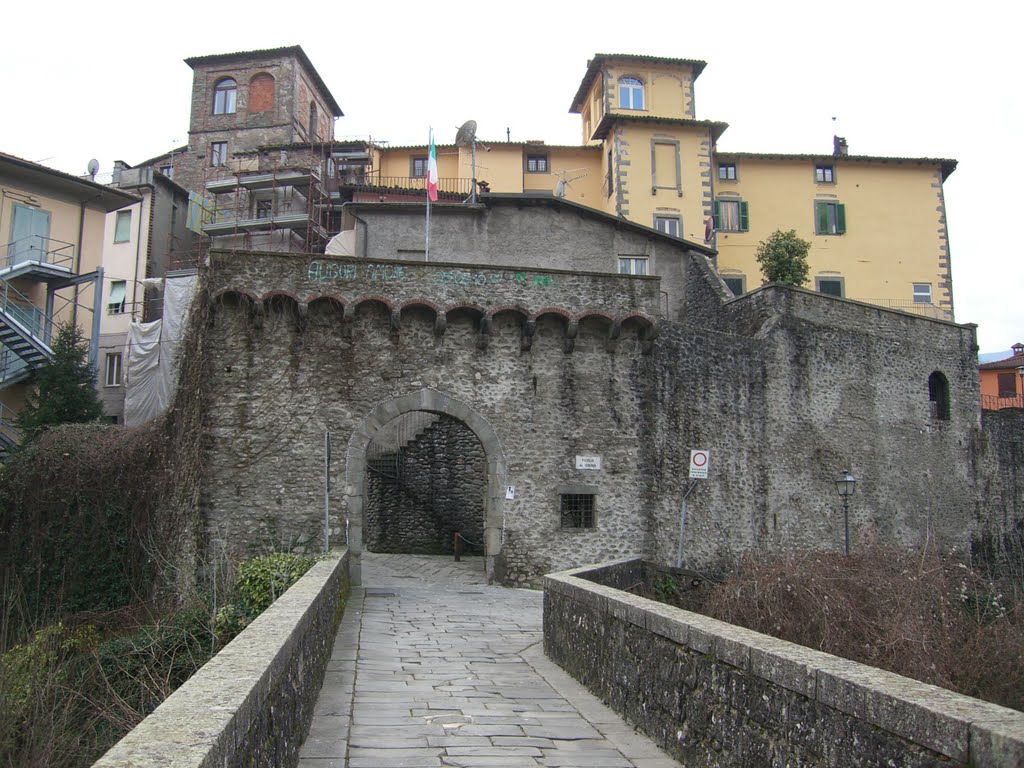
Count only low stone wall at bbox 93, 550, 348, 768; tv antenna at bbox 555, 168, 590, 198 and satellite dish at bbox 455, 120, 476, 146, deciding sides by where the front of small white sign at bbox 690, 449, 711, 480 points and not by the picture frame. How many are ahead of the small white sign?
1

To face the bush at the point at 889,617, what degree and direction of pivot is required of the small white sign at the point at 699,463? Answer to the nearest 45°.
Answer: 0° — it already faces it

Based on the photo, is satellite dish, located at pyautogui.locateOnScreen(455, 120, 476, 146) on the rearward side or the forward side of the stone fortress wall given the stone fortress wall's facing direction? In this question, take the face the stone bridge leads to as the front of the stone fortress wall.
on the rearward side

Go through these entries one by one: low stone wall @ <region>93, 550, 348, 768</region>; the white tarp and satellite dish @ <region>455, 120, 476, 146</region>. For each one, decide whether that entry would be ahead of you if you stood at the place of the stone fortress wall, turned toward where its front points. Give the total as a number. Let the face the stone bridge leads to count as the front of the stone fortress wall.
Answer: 1

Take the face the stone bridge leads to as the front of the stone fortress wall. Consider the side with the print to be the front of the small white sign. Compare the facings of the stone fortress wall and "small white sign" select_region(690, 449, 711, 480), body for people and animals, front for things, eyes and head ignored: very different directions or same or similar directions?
same or similar directions

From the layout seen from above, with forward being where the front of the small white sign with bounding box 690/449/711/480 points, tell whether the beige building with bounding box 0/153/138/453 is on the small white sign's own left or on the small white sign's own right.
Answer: on the small white sign's own right

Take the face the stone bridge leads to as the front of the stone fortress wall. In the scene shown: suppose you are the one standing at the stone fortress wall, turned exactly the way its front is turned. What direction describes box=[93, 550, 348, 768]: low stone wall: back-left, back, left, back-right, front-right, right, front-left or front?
front

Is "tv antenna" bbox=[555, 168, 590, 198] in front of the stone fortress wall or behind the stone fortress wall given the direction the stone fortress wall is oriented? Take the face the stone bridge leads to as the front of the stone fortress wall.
behind

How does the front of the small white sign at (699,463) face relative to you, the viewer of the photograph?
facing the viewer

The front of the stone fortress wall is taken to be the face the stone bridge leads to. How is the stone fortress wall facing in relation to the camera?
toward the camera

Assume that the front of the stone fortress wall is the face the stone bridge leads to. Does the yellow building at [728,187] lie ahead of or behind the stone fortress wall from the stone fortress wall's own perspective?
behind

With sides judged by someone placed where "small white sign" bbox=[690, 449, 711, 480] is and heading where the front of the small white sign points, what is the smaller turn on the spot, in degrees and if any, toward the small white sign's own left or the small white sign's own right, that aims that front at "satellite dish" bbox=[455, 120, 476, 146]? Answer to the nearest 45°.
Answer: approximately 135° to the small white sign's own right
